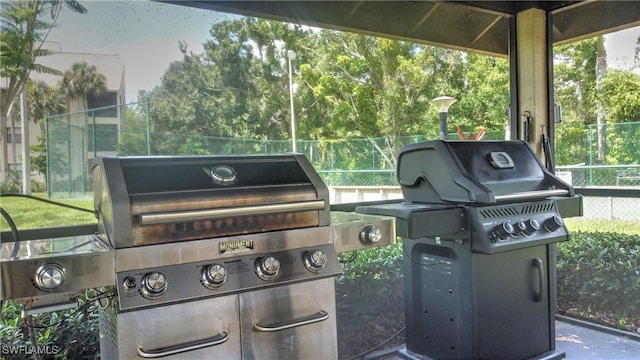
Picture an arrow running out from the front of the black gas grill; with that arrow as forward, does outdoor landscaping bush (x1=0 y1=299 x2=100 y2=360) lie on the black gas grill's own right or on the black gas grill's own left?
on the black gas grill's own right

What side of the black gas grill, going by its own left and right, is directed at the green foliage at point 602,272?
left

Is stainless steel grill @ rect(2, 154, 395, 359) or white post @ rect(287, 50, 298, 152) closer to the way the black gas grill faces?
the stainless steel grill

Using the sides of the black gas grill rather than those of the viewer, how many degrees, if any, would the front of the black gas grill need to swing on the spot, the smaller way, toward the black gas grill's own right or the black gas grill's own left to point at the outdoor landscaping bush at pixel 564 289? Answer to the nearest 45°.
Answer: approximately 90° to the black gas grill's own left

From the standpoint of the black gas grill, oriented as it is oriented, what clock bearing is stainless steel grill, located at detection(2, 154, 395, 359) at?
The stainless steel grill is roughly at 3 o'clock from the black gas grill.

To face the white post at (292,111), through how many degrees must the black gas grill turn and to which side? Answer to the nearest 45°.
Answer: approximately 135° to its right
